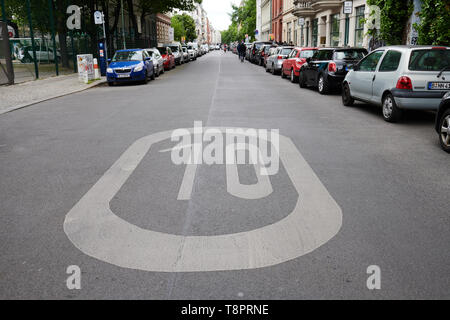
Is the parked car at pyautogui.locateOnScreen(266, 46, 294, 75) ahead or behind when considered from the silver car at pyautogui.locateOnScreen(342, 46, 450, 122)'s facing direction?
ahead

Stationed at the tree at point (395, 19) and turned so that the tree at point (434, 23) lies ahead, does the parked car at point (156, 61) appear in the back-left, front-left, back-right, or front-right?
back-right

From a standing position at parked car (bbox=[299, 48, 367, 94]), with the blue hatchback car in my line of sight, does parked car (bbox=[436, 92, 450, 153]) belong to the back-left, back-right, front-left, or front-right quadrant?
back-left

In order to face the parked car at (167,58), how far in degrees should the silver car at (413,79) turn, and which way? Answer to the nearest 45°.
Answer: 0° — it already faces it

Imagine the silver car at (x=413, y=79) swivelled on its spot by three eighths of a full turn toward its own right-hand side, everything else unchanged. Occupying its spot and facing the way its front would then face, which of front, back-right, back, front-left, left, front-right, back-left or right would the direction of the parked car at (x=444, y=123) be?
right

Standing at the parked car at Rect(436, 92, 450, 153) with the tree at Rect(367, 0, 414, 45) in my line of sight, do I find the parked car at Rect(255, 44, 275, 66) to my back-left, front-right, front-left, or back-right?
front-left

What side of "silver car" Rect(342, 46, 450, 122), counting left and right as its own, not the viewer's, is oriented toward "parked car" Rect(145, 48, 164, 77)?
front

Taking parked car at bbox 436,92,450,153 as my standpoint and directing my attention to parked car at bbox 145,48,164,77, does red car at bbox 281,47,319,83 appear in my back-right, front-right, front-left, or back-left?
front-right

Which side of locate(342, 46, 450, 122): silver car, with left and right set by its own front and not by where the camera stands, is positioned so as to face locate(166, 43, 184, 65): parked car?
front

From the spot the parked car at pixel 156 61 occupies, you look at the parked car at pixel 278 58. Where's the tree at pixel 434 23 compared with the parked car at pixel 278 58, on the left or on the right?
right

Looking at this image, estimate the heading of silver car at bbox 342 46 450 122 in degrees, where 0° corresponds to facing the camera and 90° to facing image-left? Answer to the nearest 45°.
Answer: approximately 135°

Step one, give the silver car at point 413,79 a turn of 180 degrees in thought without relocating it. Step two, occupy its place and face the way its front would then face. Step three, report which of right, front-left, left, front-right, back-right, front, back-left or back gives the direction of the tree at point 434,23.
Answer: back-left

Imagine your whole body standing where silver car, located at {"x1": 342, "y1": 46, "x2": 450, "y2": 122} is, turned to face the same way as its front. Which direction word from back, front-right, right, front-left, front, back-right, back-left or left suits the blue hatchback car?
front

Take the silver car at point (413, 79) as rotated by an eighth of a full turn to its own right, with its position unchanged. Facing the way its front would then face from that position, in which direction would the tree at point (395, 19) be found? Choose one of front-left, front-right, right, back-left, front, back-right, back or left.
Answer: front
